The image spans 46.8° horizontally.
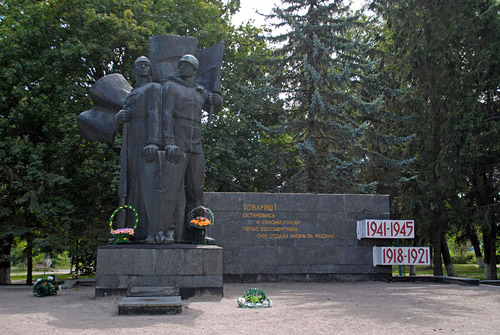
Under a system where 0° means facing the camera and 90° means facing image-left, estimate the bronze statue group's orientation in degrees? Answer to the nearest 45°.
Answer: approximately 0°

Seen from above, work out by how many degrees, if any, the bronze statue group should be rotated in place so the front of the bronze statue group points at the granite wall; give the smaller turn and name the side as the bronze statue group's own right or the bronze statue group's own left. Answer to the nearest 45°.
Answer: approximately 135° to the bronze statue group's own left

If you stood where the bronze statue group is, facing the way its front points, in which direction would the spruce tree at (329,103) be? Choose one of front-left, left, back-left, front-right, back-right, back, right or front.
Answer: back-left
